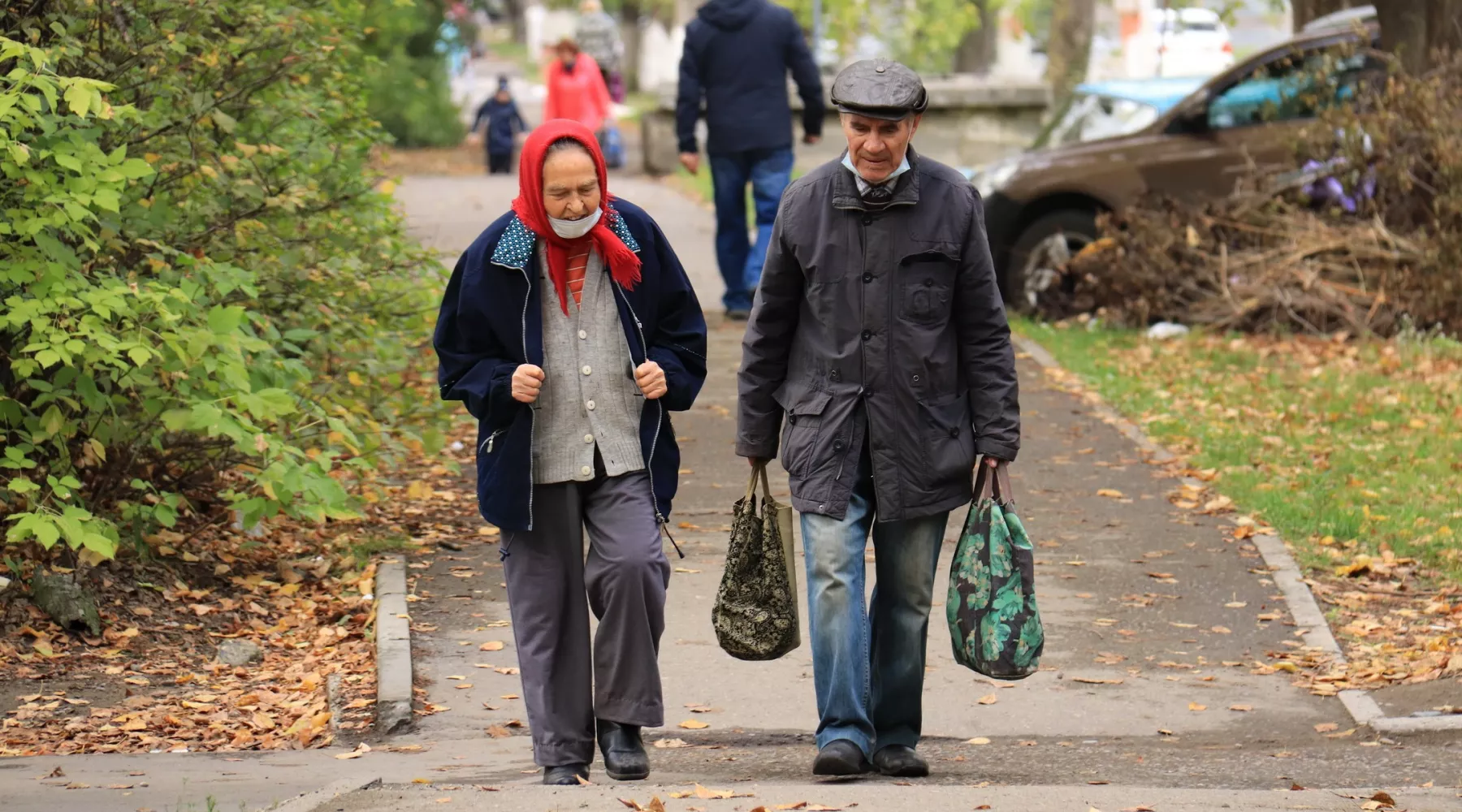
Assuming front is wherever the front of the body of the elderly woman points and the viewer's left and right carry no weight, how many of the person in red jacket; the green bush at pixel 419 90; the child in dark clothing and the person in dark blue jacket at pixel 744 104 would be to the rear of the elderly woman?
4

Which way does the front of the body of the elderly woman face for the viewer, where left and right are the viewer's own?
facing the viewer

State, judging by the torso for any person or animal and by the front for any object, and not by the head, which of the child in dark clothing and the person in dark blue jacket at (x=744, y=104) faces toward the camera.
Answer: the child in dark clothing

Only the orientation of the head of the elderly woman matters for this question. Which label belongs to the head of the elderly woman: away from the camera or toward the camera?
toward the camera

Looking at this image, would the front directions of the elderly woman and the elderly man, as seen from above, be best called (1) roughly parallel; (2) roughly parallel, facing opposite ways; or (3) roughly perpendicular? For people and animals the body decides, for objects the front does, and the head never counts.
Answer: roughly parallel

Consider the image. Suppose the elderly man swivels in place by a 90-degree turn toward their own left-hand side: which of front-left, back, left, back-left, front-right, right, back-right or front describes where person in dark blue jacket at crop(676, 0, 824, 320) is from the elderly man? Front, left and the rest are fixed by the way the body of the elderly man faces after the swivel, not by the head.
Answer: left

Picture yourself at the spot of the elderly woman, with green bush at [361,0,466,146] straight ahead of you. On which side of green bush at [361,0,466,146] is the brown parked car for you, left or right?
right

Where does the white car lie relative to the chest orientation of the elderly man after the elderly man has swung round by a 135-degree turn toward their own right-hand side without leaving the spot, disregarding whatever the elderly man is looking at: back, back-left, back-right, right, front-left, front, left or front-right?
front-right

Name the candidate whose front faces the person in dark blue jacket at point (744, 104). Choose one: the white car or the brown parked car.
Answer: the brown parked car

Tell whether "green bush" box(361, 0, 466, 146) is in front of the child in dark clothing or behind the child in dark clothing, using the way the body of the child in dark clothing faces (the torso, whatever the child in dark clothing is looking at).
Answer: behind

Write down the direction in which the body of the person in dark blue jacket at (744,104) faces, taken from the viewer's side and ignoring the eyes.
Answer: away from the camera

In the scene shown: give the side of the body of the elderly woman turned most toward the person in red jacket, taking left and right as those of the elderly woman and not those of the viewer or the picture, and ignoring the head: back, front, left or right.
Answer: back

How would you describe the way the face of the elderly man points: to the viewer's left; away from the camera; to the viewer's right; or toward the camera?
toward the camera
